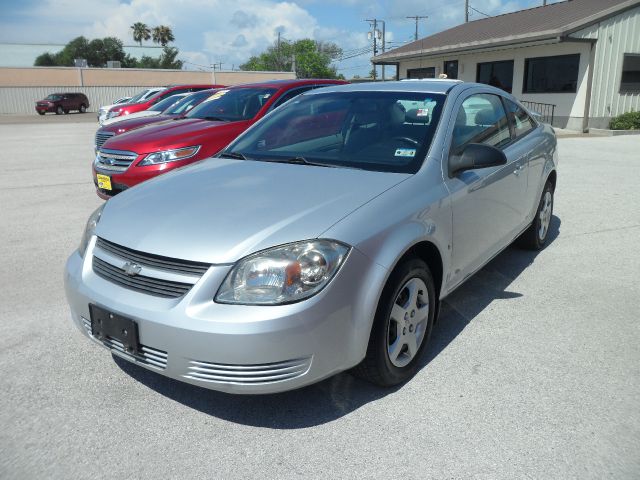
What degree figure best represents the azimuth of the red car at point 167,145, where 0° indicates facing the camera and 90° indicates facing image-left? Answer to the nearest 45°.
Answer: approximately 45°

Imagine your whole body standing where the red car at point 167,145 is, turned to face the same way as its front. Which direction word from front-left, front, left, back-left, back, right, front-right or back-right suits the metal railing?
back

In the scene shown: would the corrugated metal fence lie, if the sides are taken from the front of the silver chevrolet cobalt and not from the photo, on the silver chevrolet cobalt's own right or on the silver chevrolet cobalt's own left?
on the silver chevrolet cobalt's own right

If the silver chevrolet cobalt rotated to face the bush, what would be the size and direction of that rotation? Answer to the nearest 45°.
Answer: approximately 180°

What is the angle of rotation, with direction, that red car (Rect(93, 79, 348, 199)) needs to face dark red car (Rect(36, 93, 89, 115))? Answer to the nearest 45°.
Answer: approximately 135° to its right

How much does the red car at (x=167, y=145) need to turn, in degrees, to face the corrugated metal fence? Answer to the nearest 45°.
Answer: approximately 135° to its right

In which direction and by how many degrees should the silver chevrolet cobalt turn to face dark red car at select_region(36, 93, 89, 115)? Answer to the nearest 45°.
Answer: approximately 90° to its right

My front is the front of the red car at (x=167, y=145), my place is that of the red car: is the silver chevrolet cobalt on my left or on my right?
on my left

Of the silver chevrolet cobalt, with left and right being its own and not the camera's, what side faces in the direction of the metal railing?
back

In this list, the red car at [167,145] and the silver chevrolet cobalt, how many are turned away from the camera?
0

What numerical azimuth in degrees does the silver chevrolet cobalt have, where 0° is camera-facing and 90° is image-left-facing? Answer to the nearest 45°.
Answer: approximately 45°
